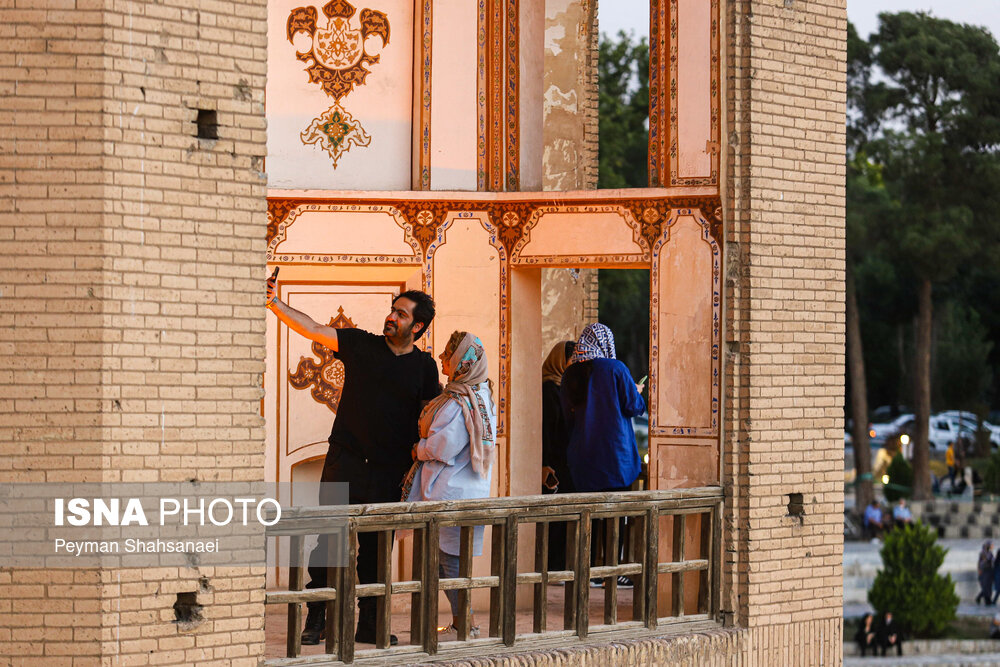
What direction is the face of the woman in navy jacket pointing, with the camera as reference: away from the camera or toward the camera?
away from the camera

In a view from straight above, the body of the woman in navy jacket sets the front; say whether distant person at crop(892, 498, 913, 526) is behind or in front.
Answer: in front

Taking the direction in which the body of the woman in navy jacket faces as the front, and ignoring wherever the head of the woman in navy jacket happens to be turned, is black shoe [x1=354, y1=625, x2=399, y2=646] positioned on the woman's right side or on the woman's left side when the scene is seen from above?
on the woman's left side

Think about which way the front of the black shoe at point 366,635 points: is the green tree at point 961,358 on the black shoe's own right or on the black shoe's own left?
on the black shoe's own left

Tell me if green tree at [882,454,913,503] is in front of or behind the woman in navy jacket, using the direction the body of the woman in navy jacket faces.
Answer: in front

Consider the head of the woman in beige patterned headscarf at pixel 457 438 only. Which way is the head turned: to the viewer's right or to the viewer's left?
to the viewer's left

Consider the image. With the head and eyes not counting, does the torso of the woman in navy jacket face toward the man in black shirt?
no

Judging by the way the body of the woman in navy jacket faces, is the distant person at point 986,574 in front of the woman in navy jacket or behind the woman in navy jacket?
in front

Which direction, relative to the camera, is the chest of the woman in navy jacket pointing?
away from the camera

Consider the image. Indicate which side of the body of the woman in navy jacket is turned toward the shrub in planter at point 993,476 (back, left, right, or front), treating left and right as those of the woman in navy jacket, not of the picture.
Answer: front
